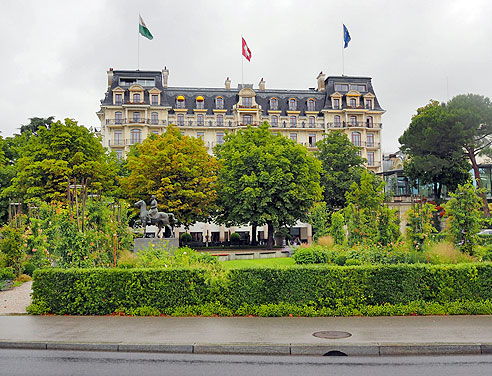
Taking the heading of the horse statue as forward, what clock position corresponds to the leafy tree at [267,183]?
The leafy tree is roughly at 4 o'clock from the horse statue.

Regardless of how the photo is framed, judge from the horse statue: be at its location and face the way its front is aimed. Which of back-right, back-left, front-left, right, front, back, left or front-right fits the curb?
left

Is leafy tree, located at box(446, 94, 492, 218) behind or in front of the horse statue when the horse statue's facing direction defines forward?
behind

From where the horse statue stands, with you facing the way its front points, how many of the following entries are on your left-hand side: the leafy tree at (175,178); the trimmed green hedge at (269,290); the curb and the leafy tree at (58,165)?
2

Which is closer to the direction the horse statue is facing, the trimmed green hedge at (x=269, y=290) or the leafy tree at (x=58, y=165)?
the leafy tree

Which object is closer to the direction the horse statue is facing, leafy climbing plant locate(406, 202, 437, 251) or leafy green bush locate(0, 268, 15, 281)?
the leafy green bush

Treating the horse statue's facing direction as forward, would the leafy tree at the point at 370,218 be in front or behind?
behind

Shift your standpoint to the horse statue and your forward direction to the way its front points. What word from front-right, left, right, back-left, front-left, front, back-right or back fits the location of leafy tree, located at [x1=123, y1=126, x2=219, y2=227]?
right

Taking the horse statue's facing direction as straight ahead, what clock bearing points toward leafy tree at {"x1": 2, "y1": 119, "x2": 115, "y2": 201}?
The leafy tree is roughly at 2 o'clock from the horse statue.

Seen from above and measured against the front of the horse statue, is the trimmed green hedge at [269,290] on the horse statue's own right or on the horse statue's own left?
on the horse statue's own left

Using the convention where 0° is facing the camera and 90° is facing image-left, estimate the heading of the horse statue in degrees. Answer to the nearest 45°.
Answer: approximately 90°

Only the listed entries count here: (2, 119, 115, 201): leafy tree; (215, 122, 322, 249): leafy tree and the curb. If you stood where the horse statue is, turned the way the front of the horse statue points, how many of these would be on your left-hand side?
1
